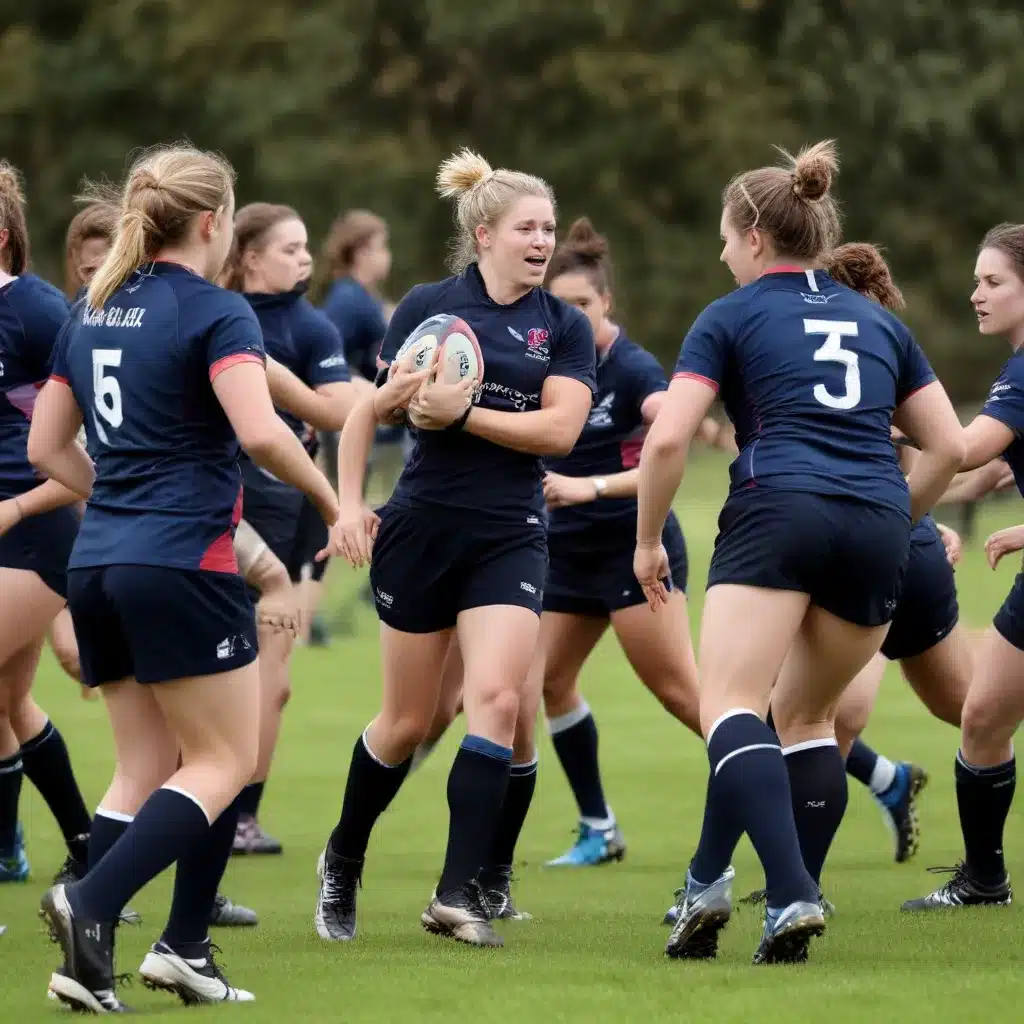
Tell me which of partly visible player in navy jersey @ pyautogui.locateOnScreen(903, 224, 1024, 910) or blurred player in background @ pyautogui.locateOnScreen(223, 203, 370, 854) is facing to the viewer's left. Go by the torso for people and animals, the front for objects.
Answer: partly visible player in navy jersey @ pyautogui.locateOnScreen(903, 224, 1024, 910)

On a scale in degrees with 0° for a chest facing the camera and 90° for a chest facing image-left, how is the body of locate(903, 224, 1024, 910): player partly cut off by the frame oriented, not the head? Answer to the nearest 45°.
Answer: approximately 90°

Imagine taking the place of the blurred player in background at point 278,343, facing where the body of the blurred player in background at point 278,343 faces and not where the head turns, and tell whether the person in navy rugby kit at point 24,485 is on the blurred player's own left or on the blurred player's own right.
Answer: on the blurred player's own right

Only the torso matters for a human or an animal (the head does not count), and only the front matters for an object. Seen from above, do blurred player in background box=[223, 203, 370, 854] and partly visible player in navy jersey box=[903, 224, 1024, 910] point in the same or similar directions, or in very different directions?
very different directions

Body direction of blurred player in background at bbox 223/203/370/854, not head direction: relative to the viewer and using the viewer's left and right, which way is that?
facing the viewer and to the right of the viewer

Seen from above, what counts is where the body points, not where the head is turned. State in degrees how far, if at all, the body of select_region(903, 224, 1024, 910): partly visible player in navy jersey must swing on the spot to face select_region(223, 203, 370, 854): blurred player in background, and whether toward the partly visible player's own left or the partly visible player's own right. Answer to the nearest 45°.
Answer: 0° — they already face them
